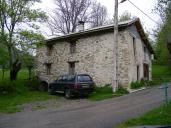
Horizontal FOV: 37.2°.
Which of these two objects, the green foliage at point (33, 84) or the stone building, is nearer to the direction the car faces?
the green foliage

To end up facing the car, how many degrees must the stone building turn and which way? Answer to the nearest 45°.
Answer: approximately 45° to its right

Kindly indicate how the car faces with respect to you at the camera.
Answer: facing away from the viewer and to the left of the viewer

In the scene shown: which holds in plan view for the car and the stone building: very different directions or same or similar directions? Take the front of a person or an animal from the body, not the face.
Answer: very different directions

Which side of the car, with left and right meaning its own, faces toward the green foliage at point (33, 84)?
front

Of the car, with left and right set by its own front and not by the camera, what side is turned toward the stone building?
right
